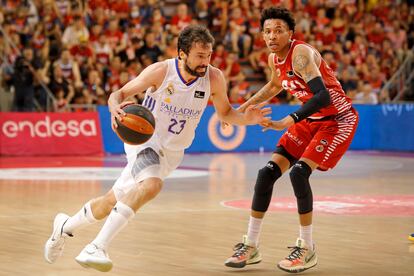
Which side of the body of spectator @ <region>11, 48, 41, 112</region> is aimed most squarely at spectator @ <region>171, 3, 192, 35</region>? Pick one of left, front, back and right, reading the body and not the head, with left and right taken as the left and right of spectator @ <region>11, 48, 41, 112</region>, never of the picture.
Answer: left

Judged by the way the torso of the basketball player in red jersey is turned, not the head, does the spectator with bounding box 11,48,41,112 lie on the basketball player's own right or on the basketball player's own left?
on the basketball player's own right

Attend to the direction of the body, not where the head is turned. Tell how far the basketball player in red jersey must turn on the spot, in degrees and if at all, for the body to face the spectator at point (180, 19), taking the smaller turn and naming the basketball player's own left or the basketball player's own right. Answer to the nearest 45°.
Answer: approximately 135° to the basketball player's own right

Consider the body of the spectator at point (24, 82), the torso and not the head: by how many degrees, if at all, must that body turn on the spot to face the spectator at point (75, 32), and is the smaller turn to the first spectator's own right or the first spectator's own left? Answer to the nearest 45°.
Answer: approximately 90° to the first spectator's own left

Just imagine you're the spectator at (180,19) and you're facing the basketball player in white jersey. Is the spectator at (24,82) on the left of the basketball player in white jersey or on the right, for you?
right

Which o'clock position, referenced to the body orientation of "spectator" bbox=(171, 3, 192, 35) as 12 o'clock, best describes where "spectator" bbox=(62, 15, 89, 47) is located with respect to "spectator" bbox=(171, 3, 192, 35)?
"spectator" bbox=(62, 15, 89, 47) is roughly at 2 o'clock from "spectator" bbox=(171, 3, 192, 35).

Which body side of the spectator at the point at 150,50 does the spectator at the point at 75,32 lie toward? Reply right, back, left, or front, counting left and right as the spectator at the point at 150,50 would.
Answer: right

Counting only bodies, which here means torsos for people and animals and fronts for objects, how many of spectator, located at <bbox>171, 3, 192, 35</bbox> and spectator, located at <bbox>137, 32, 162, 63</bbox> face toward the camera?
2
